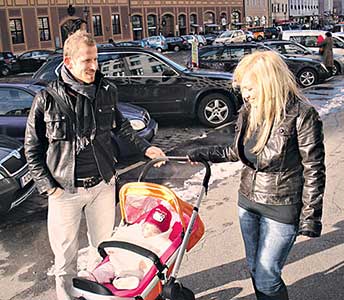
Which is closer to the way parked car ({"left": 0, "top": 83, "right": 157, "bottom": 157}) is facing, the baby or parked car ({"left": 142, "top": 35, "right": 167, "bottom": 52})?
the baby

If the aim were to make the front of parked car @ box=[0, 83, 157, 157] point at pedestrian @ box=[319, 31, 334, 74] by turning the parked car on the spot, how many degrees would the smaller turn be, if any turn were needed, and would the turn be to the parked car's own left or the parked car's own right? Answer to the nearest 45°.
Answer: approximately 90° to the parked car's own left

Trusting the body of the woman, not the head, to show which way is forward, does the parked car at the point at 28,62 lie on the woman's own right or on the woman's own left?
on the woman's own right

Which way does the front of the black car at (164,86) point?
to the viewer's right

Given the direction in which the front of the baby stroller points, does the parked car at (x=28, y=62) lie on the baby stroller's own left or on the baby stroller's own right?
on the baby stroller's own right

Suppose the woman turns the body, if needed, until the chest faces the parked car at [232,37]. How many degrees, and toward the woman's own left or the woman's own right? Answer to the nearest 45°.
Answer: approximately 135° to the woman's own right

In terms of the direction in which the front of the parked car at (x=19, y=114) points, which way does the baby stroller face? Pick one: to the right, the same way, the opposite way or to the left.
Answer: to the right

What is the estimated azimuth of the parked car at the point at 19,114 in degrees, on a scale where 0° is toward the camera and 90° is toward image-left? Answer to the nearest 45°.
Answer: approximately 315°

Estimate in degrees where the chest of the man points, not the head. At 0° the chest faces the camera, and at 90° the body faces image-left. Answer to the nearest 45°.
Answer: approximately 315°

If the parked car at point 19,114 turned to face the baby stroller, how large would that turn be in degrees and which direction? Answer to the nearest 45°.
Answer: approximately 45° to its right

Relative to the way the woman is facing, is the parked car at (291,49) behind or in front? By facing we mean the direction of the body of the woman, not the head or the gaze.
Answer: behind
